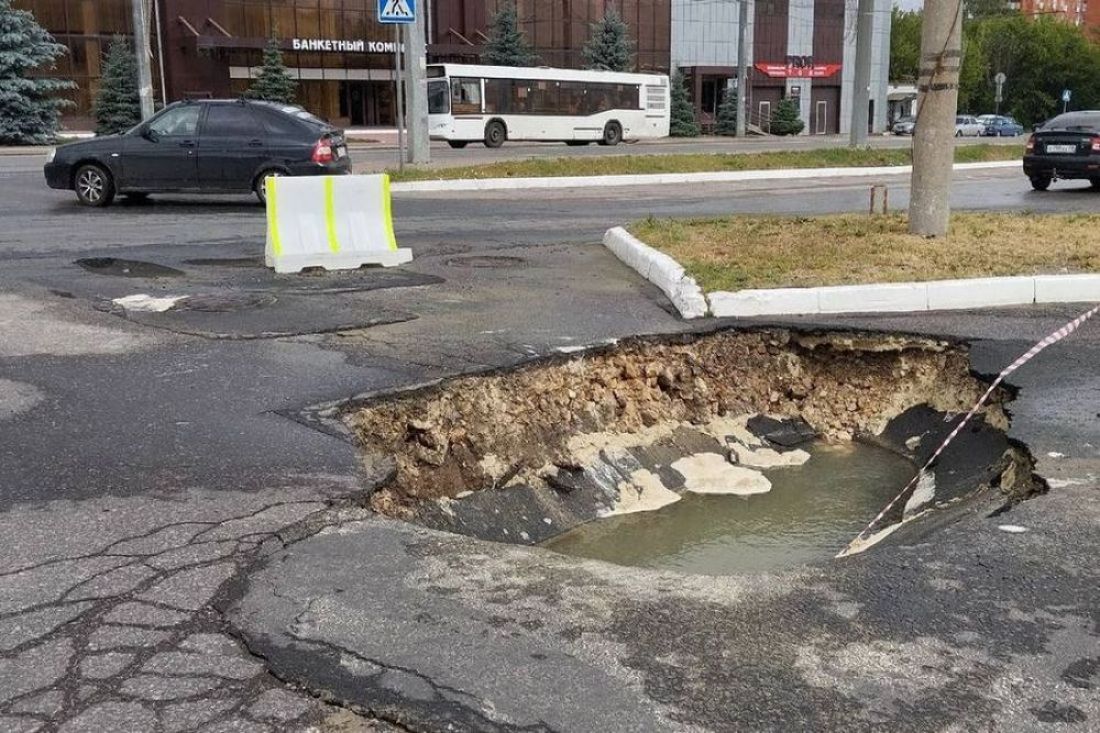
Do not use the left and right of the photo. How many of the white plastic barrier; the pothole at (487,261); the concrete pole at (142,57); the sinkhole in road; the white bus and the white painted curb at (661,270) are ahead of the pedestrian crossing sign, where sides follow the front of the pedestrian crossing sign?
4

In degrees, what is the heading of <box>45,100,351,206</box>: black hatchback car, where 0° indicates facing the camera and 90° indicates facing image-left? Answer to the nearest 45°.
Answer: approximately 90°

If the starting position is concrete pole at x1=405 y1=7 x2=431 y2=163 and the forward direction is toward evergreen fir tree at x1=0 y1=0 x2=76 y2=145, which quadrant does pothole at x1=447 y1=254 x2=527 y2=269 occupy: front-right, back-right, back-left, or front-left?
back-left

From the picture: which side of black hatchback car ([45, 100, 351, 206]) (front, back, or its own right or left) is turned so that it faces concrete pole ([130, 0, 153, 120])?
right

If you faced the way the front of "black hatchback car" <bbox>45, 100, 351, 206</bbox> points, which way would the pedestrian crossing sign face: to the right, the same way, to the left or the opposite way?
to the left

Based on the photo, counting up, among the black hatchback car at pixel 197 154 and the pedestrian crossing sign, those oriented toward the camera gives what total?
1

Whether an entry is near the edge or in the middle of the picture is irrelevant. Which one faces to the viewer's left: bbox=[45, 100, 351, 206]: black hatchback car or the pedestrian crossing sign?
the black hatchback car

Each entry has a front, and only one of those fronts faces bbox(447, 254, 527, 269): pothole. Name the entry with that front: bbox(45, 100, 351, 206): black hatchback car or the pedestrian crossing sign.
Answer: the pedestrian crossing sign

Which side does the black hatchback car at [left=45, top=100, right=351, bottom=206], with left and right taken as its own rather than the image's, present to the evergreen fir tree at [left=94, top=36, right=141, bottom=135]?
right

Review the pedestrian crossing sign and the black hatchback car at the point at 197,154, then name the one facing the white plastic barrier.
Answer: the pedestrian crossing sign

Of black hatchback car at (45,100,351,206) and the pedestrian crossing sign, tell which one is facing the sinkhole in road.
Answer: the pedestrian crossing sign

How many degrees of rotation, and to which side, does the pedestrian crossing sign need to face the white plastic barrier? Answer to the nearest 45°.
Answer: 0° — it already faces it

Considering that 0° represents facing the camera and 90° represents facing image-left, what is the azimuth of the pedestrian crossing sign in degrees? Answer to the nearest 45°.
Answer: approximately 0°

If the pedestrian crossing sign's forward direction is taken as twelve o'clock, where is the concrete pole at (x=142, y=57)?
The concrete pole is roughly at 5 o'clock from the pedestrian crossing sign.
